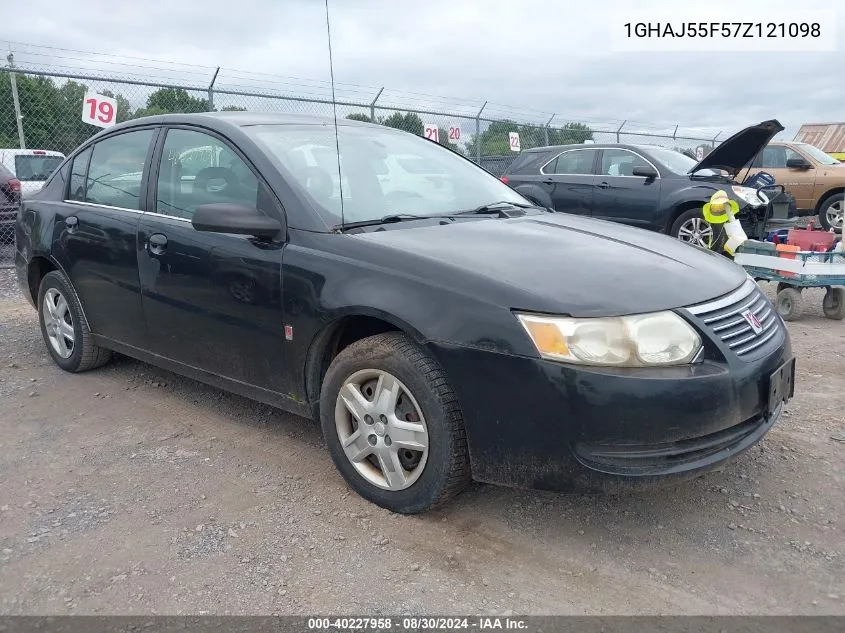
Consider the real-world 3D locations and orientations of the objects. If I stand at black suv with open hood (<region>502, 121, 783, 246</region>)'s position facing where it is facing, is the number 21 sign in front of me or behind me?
behind

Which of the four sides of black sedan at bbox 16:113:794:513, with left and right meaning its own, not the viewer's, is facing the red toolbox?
left

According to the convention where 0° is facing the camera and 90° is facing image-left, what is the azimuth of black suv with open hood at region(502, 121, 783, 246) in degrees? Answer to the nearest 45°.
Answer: approximately 315°

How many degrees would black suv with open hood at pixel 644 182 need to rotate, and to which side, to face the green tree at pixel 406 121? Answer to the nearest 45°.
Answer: approximately 180°

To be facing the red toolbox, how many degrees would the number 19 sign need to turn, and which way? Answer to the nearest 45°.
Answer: approximately 45° to its left

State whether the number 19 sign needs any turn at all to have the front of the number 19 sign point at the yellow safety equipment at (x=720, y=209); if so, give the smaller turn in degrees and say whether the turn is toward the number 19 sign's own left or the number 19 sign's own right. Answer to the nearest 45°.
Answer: approximately 45° to the number 19 sign's own left
